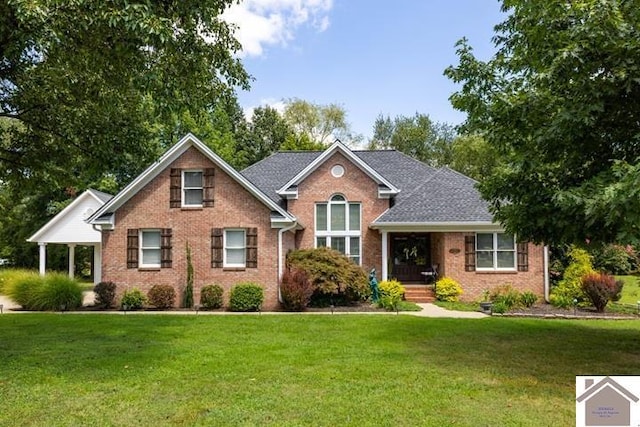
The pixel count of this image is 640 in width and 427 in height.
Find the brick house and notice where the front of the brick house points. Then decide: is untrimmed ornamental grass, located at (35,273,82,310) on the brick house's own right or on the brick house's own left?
on the brick house's own right

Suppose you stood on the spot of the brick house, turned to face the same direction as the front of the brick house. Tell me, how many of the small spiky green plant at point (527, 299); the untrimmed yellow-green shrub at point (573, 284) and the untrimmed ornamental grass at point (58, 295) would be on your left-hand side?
2

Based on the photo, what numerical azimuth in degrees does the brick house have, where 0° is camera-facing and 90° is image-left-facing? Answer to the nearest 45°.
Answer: approximately 0°

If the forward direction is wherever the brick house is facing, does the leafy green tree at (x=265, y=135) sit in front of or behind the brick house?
behind

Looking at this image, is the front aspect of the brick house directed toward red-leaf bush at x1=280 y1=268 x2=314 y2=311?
yes

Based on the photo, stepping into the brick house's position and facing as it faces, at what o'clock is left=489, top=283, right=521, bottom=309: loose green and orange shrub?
The loose green and orange shrub is roughly at 9 o'clock from the brick house.

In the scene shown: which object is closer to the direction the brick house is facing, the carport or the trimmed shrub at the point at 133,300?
the trimmed shrub
